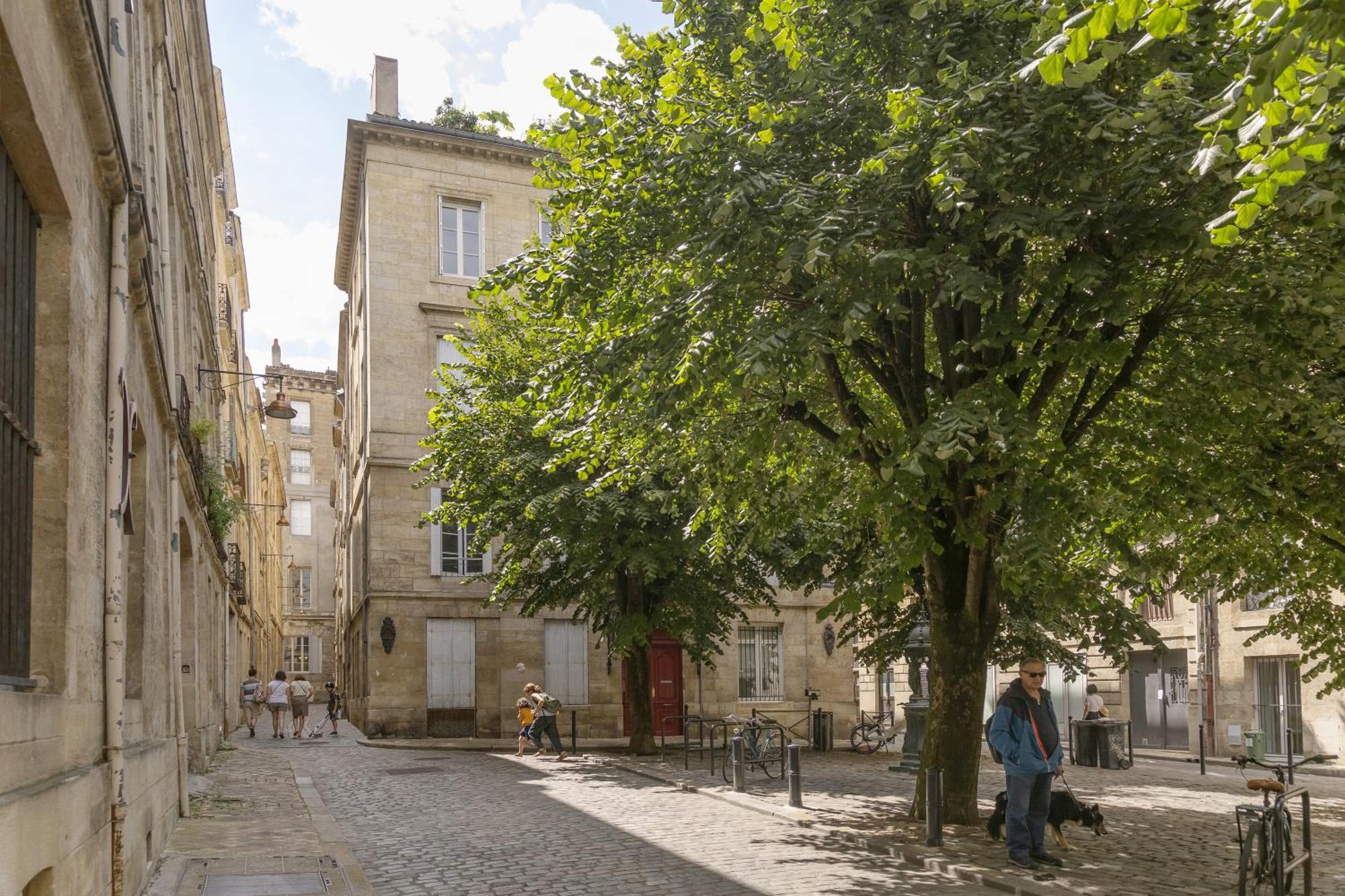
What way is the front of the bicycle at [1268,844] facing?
away from the camera

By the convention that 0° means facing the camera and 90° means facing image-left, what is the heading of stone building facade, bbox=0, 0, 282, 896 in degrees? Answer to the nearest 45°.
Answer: approximately 270°

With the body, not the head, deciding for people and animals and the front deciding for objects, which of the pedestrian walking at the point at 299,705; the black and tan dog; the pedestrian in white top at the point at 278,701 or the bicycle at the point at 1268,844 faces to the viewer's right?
the black and tan dog
